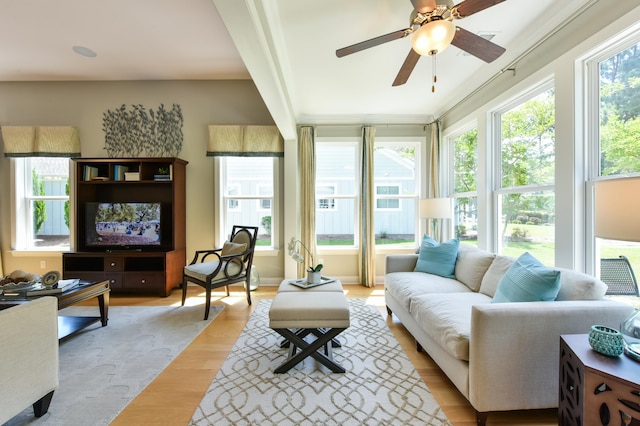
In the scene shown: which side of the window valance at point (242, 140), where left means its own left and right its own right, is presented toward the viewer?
front

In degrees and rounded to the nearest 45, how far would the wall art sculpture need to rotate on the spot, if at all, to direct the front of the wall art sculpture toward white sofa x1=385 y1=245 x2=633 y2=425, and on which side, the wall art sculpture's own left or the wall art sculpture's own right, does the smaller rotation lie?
0° — it already faces it

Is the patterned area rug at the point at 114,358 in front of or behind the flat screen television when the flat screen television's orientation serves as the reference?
in front

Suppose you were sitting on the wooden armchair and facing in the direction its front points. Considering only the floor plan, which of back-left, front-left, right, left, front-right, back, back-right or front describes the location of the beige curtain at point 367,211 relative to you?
back-left

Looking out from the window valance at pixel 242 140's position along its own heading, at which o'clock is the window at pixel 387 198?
The window is roughly at 9 o'clock from the window valance.

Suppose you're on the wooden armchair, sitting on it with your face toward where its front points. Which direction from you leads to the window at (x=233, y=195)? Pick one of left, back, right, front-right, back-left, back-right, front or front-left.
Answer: back-right

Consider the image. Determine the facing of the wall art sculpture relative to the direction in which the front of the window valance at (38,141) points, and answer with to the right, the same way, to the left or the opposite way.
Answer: the same way

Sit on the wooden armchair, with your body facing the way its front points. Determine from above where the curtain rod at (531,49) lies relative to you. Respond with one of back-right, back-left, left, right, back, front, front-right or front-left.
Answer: left

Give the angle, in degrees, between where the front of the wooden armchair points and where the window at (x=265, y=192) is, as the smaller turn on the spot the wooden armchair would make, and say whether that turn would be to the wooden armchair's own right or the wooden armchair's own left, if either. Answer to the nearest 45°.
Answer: approximately 180°

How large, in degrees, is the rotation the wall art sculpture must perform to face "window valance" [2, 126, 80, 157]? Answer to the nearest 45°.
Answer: approximately 135° to its right

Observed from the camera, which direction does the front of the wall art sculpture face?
facing the viewer

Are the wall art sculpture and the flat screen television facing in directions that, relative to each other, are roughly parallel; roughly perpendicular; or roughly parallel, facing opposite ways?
roughly parallel

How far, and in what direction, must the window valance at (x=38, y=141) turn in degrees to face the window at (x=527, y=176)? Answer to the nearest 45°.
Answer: approximately 45° to its left

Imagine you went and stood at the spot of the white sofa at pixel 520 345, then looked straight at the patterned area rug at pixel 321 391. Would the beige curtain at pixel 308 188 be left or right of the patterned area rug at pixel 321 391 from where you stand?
right

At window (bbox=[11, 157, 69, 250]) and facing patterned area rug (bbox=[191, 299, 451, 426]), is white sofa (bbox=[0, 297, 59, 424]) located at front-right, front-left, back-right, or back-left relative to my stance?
front-right

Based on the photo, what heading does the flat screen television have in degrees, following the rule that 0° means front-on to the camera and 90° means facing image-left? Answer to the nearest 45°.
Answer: approximately 0°

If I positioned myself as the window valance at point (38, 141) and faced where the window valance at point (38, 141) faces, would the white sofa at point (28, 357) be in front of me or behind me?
in front

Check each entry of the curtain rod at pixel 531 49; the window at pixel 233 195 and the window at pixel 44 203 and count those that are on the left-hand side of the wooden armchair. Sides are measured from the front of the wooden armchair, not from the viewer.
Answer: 1

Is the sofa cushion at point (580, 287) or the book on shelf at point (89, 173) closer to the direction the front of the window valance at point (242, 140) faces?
the sofa cushion
